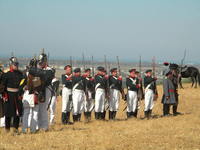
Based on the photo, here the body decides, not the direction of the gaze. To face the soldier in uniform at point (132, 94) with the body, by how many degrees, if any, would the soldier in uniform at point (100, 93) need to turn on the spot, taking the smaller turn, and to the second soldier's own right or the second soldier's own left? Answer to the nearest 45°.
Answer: approximately 135° to the second soldier's own left

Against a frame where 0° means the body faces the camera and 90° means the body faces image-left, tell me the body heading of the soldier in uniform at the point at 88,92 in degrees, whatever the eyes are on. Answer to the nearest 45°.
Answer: approximately 45°

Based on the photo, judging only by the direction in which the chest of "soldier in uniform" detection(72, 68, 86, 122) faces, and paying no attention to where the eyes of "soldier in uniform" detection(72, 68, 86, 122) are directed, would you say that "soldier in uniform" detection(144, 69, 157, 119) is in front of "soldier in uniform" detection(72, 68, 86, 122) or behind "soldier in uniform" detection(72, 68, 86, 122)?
behind

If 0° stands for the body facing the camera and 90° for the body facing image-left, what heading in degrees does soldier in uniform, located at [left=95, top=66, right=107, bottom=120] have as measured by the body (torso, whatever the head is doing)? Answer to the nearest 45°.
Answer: approximately 315°

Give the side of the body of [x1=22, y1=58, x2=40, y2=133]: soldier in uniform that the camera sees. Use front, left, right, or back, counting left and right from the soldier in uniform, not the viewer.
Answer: back

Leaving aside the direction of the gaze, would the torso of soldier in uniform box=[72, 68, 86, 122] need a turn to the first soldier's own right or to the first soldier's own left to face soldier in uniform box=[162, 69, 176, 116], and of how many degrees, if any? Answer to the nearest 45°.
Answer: approximately 135° to the first soldier's own left
